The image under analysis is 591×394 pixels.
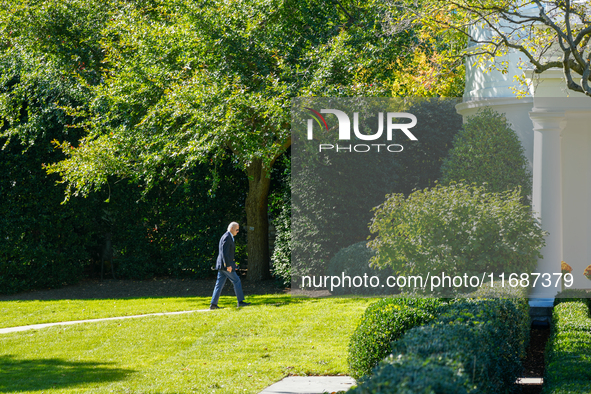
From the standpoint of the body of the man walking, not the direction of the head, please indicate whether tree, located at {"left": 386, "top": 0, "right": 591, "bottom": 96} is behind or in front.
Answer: in front

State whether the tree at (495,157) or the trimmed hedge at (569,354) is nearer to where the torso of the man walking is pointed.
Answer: the tree

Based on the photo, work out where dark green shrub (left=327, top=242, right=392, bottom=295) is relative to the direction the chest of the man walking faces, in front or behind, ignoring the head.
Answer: in front

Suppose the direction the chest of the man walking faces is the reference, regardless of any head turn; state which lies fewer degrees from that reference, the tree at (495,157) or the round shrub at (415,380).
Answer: the tree

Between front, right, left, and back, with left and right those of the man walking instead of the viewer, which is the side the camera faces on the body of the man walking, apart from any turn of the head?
right

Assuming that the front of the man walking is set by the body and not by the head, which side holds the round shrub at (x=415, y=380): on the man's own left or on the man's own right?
on the man's own right
